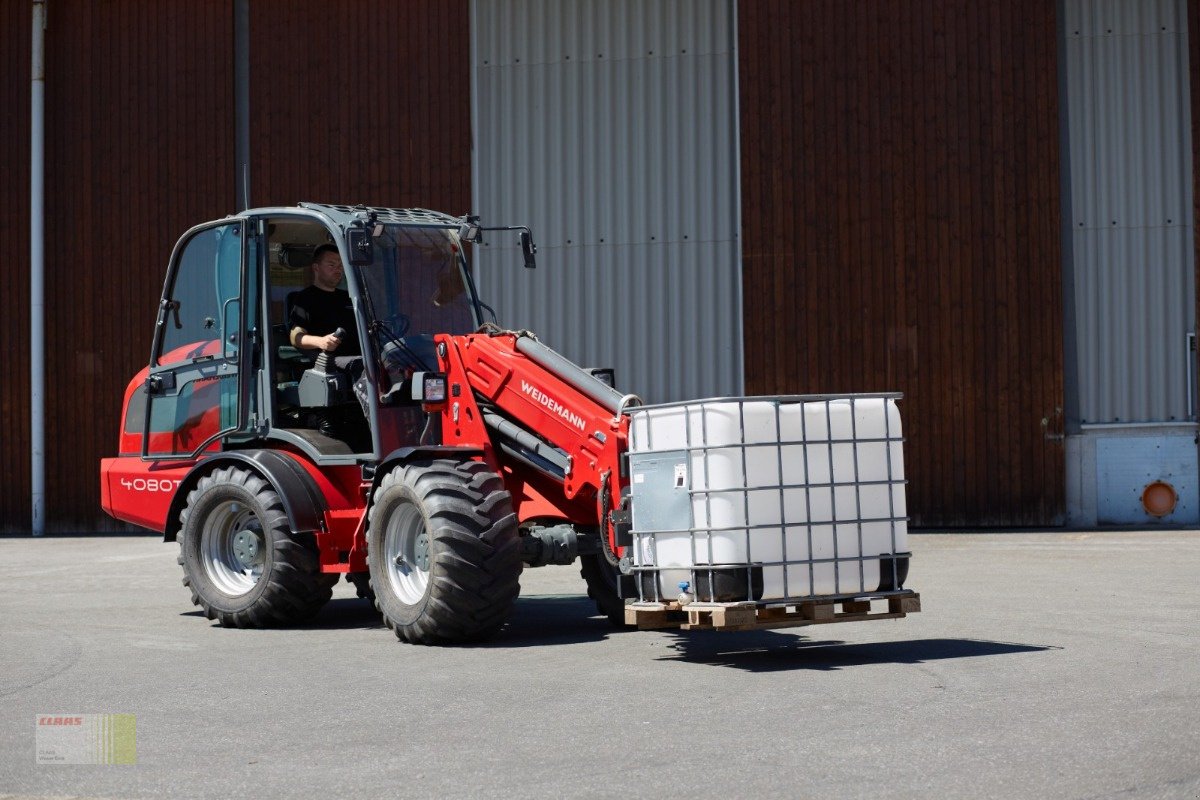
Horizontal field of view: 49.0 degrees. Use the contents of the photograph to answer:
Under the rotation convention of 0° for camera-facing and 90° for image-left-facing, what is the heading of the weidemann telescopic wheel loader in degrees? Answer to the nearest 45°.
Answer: approximately 315°

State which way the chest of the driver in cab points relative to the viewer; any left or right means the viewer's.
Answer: facing the viewer and to the right of the viewer

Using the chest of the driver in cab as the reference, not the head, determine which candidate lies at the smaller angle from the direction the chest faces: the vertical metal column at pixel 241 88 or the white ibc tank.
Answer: the white ibc tank

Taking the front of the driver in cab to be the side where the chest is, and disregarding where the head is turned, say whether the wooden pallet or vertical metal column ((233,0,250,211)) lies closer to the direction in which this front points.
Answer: the wooden pallet

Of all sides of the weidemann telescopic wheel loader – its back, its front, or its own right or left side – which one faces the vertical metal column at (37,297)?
back

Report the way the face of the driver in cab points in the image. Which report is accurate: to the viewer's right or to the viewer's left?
to the viewer's right

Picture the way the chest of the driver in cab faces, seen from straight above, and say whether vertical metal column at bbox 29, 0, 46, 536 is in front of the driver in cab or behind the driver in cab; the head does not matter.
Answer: behind

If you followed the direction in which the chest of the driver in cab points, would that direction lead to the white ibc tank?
yes

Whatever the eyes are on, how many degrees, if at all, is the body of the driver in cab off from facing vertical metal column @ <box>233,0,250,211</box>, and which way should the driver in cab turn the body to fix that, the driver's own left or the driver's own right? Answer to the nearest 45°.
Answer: approximately 135° to the driver's own left

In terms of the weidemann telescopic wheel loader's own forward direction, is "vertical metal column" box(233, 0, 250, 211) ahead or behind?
behind
